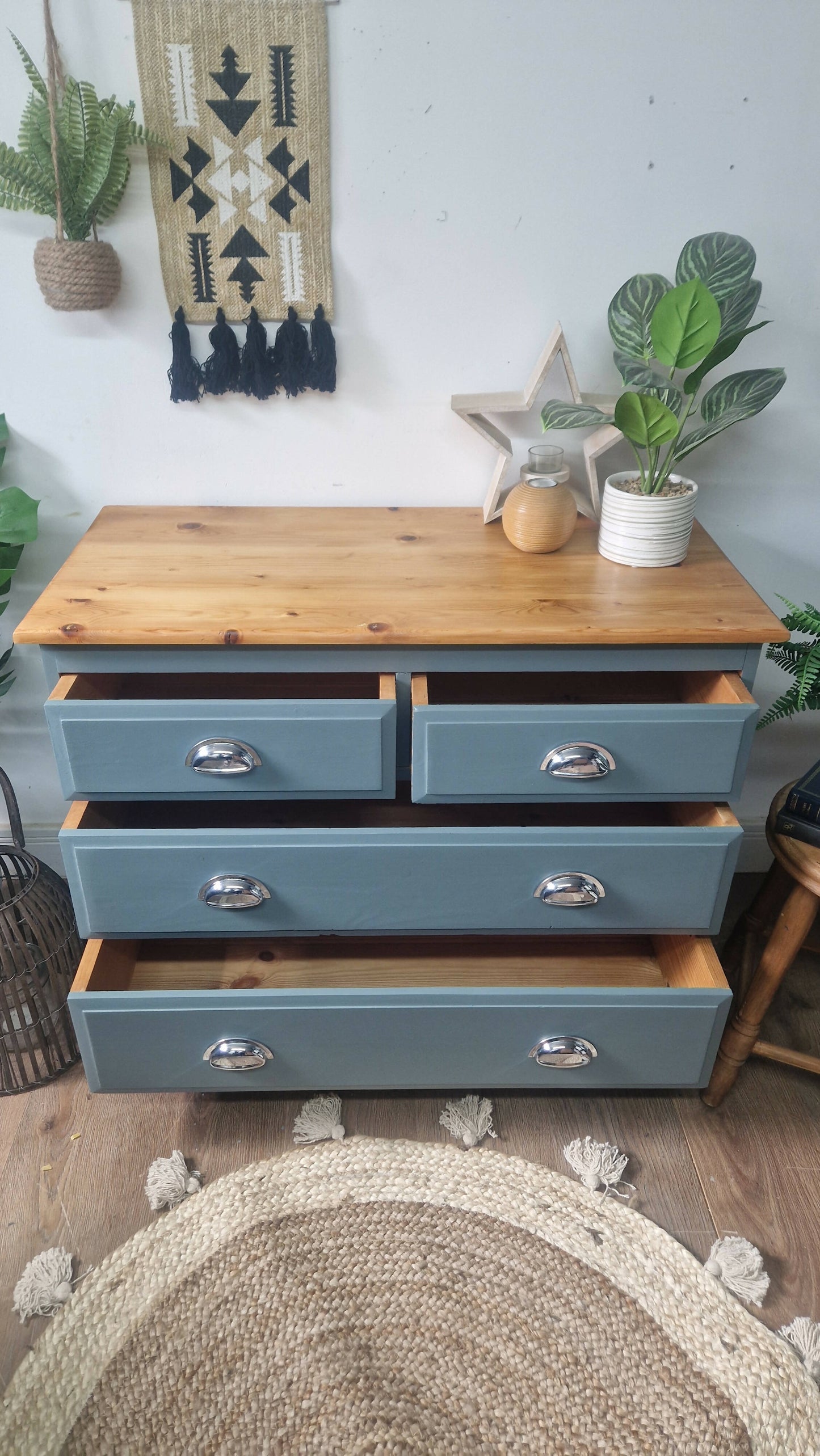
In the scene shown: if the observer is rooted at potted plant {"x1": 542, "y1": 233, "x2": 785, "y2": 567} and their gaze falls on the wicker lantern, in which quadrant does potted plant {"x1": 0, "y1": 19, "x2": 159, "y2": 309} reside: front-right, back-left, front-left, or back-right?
front-right

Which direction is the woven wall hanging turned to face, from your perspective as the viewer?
facing the viewer

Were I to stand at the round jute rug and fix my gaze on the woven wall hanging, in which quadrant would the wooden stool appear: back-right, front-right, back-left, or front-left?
front-right

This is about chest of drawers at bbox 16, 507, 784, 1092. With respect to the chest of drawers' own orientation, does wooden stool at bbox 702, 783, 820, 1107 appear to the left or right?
on its left

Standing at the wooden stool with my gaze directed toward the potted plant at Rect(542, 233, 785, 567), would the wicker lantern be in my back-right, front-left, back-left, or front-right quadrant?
front-left

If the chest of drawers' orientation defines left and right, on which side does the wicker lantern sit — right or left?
on its right

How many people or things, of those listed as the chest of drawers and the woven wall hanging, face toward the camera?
2

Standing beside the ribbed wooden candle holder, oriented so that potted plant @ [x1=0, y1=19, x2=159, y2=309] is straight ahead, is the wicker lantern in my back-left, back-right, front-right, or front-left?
front-left

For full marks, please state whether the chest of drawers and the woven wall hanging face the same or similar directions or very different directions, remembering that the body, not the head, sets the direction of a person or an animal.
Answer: same or similar directions

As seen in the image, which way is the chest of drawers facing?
toward the camera
